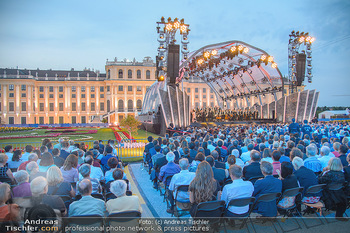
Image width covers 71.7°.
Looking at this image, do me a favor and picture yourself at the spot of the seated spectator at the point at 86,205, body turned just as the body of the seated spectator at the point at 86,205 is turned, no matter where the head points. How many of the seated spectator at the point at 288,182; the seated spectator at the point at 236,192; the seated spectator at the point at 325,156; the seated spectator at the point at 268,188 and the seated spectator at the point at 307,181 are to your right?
5

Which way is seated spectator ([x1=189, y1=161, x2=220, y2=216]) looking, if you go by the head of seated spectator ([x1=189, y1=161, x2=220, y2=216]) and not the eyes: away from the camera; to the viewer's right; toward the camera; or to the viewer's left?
away from the camera

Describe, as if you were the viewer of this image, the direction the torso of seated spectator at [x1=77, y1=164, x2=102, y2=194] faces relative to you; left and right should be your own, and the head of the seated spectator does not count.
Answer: facing away from the viewer

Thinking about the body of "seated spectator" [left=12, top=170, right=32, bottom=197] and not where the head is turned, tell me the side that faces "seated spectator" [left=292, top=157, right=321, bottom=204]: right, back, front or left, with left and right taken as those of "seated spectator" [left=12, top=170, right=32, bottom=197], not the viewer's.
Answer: right

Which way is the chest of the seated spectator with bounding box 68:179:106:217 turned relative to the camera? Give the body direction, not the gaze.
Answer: away from the camera

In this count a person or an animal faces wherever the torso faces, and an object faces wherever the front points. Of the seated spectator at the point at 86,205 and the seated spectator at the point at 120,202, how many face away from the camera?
2

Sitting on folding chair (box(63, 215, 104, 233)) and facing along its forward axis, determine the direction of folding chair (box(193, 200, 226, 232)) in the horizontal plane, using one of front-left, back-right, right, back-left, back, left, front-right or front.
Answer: right

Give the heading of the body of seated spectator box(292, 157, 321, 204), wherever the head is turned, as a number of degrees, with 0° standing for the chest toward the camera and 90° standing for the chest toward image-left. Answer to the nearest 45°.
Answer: approximately 135°

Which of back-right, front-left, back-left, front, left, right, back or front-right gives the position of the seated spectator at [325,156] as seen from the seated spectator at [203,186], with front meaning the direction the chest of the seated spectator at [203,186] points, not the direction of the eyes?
front-right

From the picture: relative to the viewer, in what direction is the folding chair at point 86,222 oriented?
away from the camera

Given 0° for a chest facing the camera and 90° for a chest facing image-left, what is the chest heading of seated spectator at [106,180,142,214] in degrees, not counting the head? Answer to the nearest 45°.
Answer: approximately 180°

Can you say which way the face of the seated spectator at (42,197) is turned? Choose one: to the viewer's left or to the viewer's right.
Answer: to the viewer's right

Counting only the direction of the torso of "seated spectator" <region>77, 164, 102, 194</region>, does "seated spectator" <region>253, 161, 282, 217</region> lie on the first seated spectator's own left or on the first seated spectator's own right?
on the first seated spectator's own right

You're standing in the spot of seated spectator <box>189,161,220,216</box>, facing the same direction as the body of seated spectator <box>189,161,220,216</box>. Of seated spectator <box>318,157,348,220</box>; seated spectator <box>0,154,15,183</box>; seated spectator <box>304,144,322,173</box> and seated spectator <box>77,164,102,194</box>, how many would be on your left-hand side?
2
